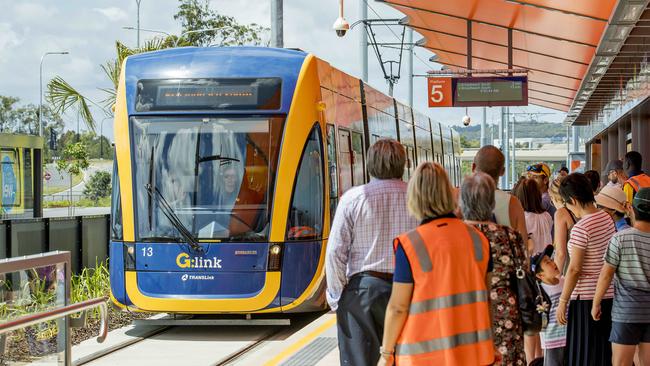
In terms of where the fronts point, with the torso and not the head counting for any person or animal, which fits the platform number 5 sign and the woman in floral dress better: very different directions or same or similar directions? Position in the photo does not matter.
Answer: very different directions

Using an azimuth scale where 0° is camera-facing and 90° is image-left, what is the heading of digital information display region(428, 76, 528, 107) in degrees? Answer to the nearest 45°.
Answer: approximately 0°

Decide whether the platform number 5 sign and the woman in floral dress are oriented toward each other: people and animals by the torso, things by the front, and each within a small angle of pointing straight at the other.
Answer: yes

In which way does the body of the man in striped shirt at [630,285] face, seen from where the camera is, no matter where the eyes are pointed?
away from the camera

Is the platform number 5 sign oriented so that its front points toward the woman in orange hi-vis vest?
yes

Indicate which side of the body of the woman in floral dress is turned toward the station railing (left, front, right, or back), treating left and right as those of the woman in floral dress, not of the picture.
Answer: left

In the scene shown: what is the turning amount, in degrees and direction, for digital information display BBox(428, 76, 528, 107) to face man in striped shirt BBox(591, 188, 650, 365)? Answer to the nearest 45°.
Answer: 0° — it already faces them

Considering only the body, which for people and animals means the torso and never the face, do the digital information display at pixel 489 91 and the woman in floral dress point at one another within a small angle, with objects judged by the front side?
yes

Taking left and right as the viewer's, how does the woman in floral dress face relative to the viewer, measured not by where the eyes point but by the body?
facing away from the viewer
